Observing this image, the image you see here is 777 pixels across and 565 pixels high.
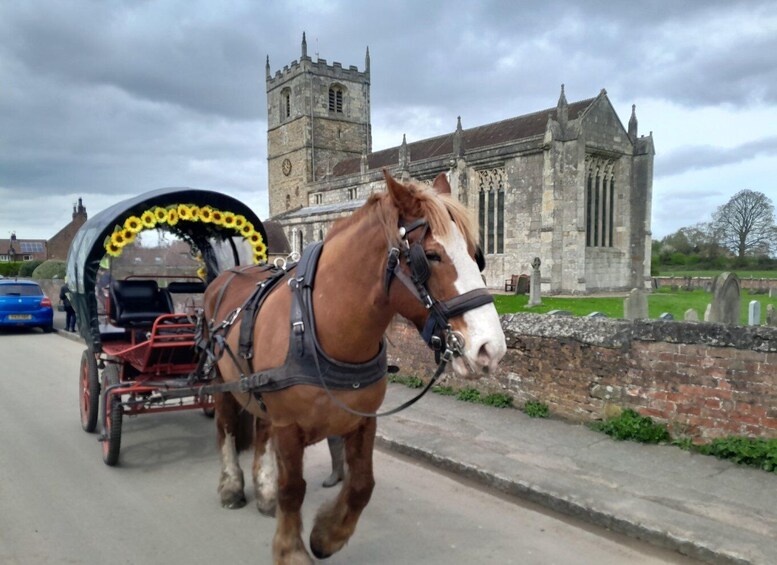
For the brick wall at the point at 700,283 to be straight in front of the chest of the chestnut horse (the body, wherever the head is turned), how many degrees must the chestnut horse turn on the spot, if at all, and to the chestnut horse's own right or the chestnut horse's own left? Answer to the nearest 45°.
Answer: approximately 90° to the chestnut horse's own left

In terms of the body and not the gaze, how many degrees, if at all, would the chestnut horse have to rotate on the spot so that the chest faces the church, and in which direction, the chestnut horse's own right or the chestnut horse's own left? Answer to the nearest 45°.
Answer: approximately 90° to the chestnut horse's own left

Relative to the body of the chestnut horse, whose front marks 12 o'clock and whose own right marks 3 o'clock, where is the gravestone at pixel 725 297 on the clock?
The gravestone is roughly at 9 o'clock from the chestnut horse.

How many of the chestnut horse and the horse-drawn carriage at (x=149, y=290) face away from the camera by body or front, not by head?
0

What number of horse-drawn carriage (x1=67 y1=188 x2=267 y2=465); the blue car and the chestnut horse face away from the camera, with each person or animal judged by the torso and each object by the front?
1

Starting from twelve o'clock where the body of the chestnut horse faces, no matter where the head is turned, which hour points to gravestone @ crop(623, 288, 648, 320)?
The gravestone is roughly at 9 o'clock from the chestnut horse.

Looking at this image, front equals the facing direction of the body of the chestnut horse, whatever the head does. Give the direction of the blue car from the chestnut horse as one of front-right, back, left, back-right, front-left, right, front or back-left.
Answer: back

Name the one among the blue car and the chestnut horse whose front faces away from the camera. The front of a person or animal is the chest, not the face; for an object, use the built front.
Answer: the blue car

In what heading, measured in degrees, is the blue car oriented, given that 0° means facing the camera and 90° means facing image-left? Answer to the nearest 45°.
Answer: approximately 180°

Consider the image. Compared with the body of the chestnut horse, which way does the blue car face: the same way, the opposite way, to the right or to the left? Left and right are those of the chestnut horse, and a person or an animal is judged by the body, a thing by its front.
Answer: the opposite way

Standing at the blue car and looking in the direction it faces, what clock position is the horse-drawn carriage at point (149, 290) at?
The horse-drawn carriage is roughly at 6 o'clock from the blue car.
